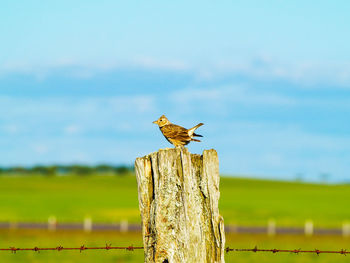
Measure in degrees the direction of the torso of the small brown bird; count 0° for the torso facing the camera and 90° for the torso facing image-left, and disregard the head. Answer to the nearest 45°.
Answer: approximately 90°
